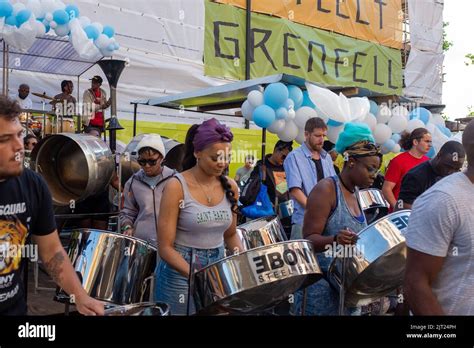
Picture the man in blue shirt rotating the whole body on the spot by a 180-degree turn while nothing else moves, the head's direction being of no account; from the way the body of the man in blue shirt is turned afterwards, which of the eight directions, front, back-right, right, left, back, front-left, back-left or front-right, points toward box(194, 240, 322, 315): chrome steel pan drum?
back-left

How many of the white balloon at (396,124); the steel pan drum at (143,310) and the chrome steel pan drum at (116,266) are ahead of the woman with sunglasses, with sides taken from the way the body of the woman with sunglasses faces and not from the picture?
2

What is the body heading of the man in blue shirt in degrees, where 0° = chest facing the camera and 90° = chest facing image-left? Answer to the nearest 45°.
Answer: approximately 315°

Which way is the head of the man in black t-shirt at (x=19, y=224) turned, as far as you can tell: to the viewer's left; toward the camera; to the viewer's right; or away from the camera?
to the viewer's right

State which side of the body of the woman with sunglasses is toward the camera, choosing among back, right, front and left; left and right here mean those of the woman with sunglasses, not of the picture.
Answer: front

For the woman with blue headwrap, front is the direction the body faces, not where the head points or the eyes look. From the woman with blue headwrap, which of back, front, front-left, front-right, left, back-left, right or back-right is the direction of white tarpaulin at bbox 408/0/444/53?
back-left

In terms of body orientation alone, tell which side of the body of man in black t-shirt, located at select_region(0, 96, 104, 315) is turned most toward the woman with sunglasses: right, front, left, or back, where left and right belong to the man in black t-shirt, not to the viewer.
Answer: left

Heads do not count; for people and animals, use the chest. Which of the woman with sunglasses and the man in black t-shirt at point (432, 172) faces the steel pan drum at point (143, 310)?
the woman with sunglasses

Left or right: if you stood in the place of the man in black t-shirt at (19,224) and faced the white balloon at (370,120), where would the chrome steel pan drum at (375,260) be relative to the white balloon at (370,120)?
right

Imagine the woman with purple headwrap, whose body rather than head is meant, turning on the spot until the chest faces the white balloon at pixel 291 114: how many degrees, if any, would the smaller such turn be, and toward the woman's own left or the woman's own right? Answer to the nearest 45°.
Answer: approximately 135° to the woman's own left

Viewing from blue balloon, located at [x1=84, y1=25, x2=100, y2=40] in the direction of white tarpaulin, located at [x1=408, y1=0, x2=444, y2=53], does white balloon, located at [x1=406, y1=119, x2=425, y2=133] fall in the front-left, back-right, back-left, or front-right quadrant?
front-right

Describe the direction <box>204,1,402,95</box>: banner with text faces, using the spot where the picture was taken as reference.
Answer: facing the viewer and to the right of the viewer

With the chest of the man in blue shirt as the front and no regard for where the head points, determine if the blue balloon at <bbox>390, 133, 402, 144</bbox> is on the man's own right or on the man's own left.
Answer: on the man's own left

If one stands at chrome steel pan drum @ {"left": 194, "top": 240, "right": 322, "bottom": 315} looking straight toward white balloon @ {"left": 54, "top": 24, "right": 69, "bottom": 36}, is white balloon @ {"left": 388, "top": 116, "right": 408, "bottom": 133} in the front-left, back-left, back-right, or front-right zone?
front-right

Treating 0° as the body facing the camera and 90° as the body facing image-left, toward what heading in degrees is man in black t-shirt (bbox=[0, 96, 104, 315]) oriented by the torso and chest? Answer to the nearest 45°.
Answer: approximately 315°
